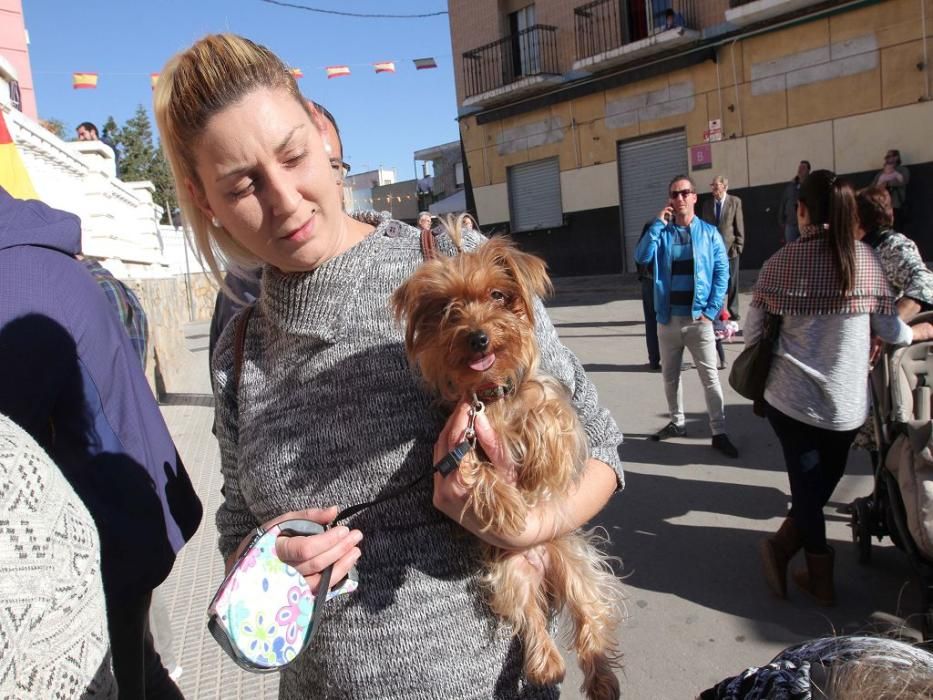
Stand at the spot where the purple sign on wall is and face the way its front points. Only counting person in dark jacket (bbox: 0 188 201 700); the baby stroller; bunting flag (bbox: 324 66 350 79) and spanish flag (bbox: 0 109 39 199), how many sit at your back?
0

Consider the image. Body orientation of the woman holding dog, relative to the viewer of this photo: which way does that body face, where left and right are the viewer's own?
facing the viewer

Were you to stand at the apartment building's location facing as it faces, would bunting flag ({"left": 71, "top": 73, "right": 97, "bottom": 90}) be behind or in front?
in front

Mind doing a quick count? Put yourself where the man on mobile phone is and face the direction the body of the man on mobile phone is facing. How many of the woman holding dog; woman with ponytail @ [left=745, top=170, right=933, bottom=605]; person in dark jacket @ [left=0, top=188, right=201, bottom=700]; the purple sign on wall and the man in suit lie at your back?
2

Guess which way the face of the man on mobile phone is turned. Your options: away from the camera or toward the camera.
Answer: toward the camera

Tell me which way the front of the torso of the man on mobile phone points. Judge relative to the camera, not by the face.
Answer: toward the camera

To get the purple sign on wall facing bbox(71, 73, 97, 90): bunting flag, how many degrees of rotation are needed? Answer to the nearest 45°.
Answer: approximately 45° to its right

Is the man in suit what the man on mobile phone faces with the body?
no

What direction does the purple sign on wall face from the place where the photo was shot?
facing the viewer and to the left of the viewer

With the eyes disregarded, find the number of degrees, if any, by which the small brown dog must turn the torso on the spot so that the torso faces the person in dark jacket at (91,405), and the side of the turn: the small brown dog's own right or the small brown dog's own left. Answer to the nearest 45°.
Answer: approximately 90° to the small brown dog's own right

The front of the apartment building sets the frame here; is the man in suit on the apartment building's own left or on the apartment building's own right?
on the apartment building's own left

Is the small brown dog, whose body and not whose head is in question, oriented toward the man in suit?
no

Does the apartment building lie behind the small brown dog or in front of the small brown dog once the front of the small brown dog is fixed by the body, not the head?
behind
